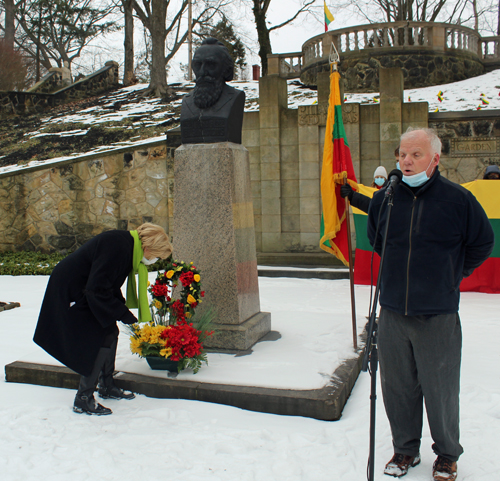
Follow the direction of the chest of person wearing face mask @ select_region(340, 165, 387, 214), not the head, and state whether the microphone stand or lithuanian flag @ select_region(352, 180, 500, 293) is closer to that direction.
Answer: the microphone stand

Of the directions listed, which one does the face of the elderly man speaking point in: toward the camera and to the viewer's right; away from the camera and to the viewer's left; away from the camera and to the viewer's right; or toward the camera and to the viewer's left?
toward the camera and to the viewer's left

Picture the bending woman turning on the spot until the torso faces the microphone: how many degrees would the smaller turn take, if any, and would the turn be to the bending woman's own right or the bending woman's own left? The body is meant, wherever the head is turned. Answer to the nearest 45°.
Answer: approximately 45° to the bending woman's own right

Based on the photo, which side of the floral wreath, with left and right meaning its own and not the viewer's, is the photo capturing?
front

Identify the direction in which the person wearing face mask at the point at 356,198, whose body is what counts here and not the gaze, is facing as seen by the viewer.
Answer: toward the camera

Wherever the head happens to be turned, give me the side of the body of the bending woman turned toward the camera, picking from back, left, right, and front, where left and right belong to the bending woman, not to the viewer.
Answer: right

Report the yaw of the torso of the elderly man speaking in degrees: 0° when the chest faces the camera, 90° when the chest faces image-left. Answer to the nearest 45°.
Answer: approximately 45°

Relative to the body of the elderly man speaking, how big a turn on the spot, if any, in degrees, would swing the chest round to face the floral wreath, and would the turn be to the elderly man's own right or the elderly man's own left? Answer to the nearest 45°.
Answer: approximately 90° to the elderly man's own right

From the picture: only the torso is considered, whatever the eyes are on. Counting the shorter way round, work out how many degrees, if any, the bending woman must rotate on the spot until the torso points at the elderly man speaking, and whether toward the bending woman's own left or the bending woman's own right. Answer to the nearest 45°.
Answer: approximately 45° to the bending woman's own right

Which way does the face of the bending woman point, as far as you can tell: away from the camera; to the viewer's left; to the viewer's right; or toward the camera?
to the viewer's right

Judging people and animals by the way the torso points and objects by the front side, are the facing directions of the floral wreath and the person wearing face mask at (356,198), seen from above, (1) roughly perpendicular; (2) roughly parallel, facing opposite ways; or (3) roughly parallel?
roughly parallel

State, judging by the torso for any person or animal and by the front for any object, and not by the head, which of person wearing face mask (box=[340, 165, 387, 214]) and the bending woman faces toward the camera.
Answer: the person wearing face mask

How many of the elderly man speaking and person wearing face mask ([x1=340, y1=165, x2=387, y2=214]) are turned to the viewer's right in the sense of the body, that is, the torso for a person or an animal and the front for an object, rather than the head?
0

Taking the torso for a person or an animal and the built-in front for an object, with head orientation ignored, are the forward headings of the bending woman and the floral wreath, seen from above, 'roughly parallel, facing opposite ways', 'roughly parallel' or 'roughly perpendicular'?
roughly perpendicular
